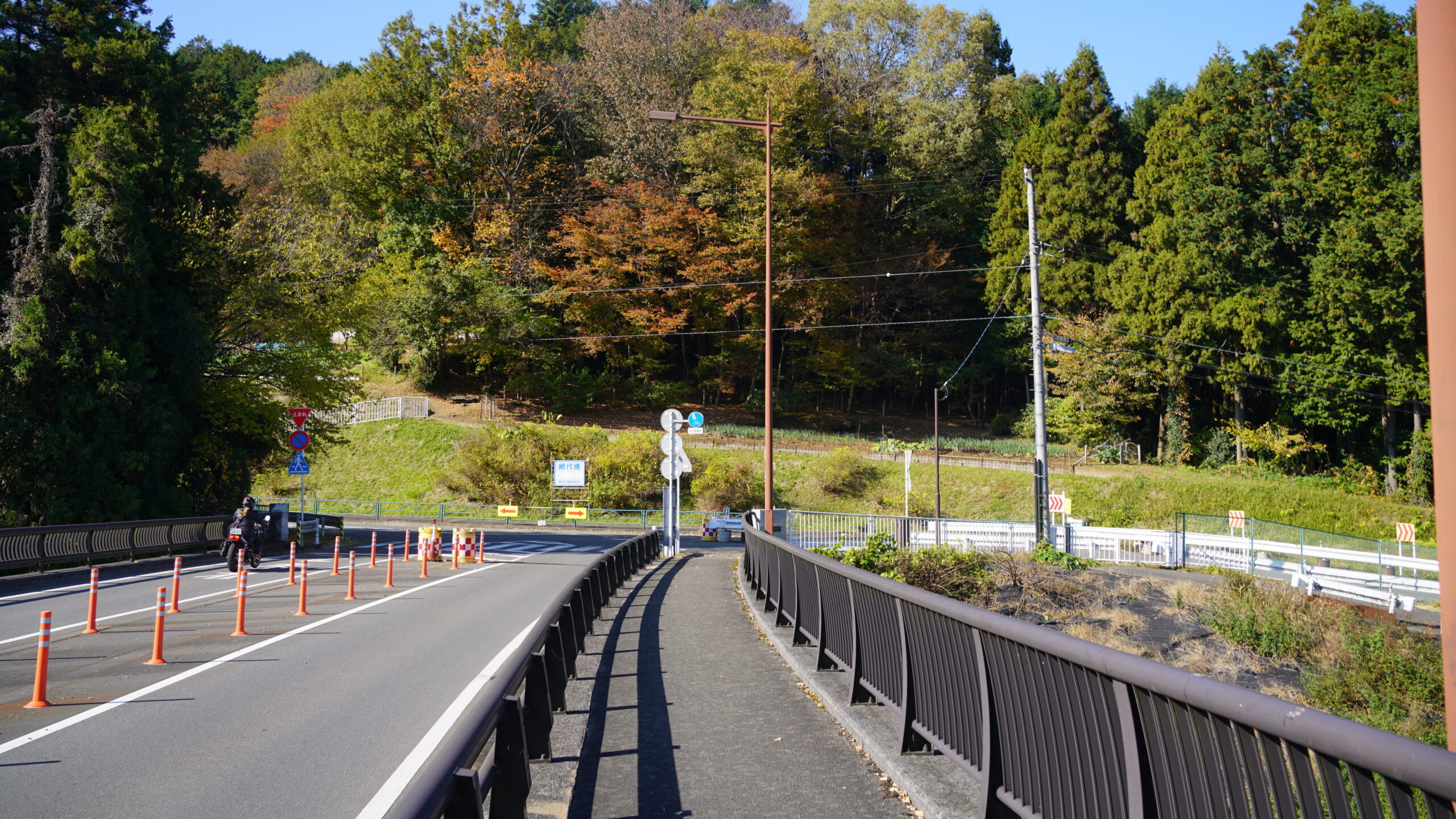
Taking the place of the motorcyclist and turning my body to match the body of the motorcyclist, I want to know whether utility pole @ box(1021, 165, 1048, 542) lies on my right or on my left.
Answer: on my right

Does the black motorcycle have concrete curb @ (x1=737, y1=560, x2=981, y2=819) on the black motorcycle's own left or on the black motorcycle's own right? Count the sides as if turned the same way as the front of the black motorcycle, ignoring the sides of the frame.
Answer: on the black motorcycle's own right

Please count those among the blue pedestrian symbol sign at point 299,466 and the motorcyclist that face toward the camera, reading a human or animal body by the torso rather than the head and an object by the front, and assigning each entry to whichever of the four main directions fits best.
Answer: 1

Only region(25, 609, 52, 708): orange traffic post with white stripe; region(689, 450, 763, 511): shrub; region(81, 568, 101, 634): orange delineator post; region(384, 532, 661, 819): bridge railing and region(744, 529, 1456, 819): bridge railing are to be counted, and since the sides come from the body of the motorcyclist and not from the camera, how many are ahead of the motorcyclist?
1

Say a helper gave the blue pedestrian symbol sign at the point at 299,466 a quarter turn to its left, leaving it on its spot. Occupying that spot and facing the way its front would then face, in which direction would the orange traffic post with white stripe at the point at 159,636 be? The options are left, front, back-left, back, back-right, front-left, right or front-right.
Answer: right

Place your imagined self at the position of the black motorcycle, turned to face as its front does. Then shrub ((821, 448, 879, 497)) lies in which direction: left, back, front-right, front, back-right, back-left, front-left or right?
front

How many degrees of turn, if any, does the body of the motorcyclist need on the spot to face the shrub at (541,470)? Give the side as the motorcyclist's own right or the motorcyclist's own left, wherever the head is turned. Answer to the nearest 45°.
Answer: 0° — they already face it

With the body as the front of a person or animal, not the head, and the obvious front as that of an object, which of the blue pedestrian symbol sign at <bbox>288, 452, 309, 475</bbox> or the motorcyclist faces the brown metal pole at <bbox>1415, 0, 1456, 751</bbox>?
the blue pedestrian symbol sign

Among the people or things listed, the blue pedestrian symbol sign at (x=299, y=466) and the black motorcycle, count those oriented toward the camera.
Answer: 1

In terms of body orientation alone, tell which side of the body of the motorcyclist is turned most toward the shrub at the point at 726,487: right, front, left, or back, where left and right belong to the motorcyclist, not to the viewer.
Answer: front

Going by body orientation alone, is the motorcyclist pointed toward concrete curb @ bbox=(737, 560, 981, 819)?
no

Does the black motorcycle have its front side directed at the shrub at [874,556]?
no

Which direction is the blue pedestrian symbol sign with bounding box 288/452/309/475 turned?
toward the camera
